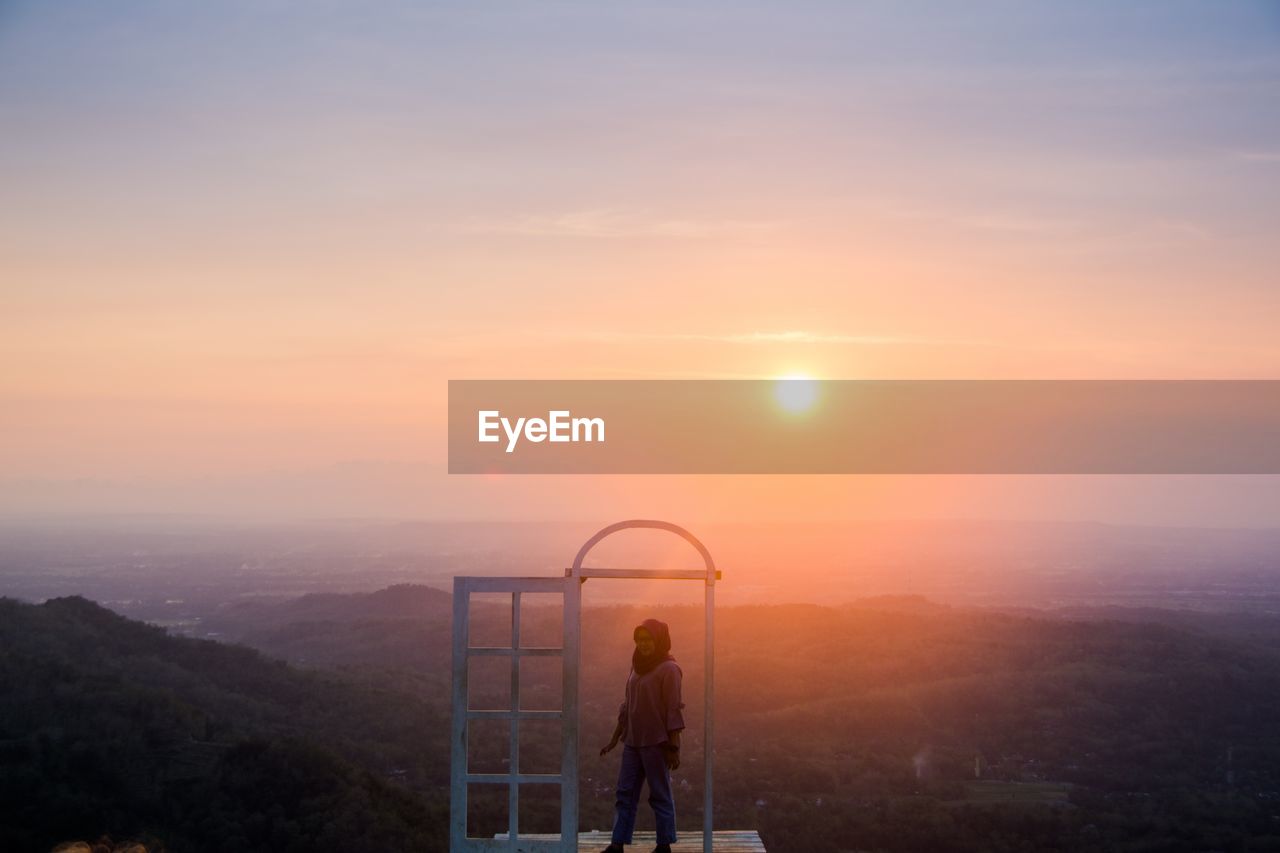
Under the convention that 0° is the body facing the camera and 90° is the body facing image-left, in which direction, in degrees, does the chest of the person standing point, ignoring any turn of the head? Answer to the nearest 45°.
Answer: approximately 45°
